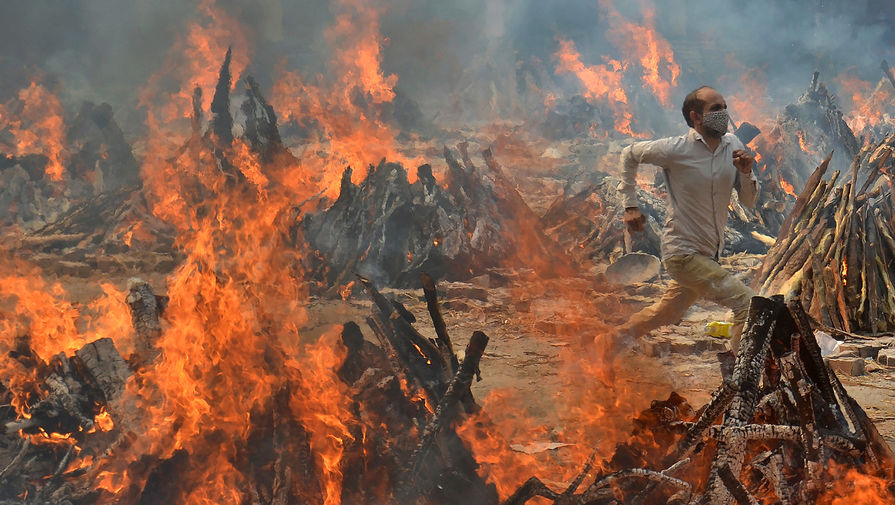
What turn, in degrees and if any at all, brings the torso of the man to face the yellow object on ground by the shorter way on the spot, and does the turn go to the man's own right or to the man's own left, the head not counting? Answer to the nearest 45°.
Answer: approximately 135° to the man's own left

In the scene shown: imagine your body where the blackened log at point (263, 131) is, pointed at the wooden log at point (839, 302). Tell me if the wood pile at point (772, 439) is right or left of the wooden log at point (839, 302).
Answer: right

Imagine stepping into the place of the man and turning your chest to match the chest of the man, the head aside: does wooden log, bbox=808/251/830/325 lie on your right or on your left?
on your left

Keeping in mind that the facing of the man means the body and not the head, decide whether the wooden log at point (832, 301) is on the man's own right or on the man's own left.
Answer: on the man's own left

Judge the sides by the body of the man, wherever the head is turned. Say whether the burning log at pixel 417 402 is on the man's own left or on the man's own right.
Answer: on the man's own right

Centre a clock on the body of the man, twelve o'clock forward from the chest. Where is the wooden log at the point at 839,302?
The wooden log is roughly at 8 o'clock from the man.
